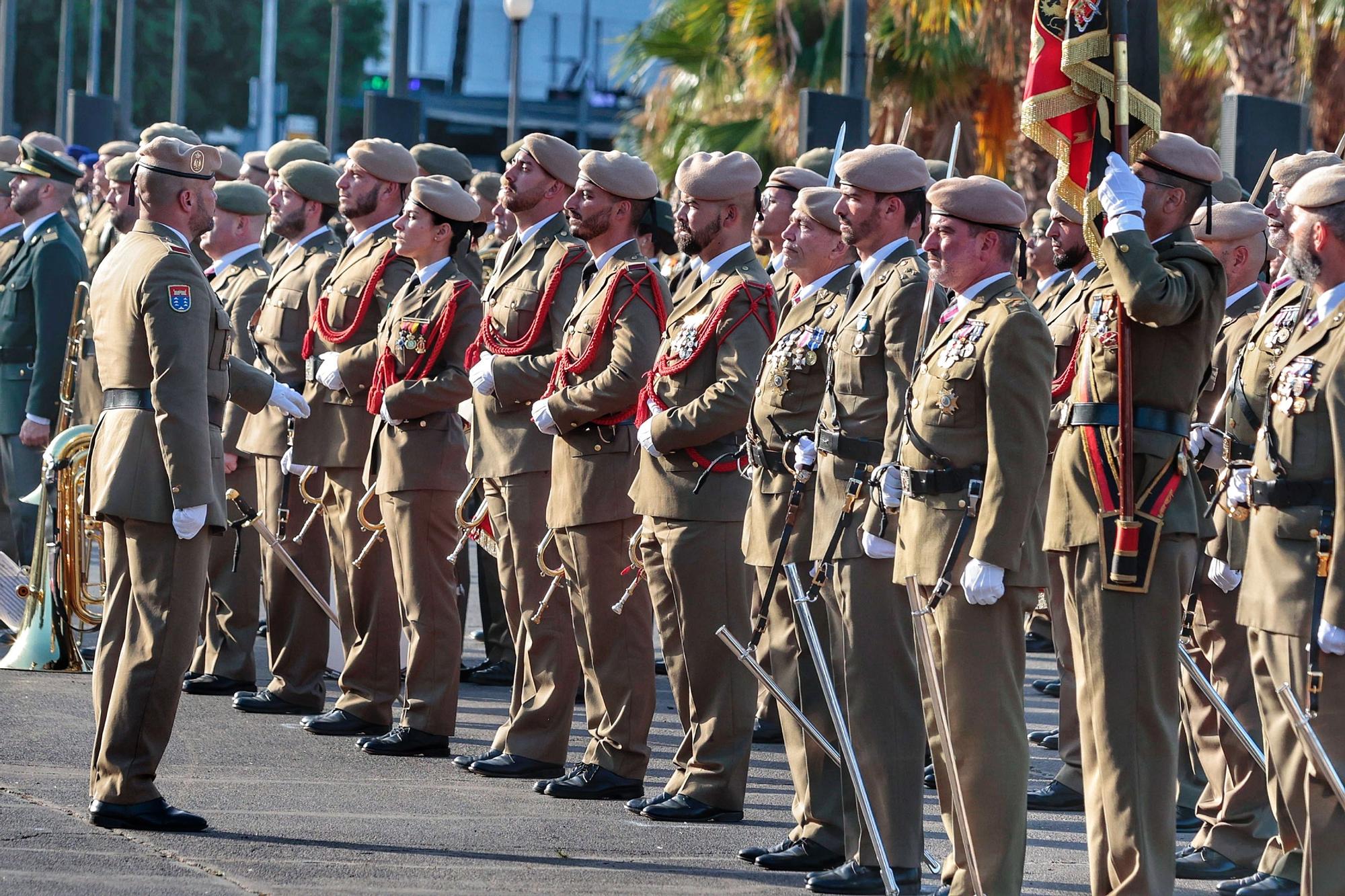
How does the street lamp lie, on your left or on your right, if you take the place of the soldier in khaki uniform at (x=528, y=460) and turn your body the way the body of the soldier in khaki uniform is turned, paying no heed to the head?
on your right

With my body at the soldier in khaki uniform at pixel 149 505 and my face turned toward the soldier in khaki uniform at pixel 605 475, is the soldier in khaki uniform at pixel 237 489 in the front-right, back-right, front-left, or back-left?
front-left

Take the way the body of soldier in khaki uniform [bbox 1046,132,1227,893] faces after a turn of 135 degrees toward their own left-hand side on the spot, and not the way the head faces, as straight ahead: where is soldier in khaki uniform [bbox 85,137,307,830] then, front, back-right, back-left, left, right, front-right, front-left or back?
back

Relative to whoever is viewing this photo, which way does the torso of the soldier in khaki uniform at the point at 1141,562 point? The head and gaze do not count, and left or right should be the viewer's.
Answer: facing the viewer and to the left of the viewer

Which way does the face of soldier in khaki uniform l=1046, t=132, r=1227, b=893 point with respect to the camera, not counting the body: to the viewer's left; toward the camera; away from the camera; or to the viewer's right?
to the viewer's left

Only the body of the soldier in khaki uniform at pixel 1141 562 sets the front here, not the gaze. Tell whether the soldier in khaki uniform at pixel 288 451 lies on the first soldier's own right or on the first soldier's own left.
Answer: on the first soldier's own right

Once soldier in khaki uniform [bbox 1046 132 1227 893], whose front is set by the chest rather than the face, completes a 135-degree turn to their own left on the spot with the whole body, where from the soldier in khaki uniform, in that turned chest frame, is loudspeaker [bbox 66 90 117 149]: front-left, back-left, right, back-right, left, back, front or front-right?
back-left

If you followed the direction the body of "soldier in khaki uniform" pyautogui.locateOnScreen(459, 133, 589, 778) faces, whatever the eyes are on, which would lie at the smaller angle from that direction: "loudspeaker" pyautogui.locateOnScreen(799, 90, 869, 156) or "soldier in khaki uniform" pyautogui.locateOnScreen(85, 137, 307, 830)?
the soldier in khaki uniform

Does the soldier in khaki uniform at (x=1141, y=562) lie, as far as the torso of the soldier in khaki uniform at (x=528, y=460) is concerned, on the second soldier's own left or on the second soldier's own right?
on the second soldier's own left

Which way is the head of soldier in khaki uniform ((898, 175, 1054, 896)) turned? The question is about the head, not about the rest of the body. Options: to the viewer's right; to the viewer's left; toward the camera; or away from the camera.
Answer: to the viewer's left

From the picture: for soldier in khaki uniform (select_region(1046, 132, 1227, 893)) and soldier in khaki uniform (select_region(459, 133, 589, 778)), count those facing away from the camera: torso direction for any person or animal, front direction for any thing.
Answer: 0

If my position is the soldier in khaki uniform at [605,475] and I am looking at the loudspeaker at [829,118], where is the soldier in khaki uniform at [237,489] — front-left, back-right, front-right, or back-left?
front-left

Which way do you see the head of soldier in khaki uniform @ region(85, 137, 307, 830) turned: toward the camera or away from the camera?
away from the camera

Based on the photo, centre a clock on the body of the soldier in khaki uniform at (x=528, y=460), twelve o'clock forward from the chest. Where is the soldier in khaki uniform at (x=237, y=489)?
the soldier in khaki uniform at (x=237, y=489) is roughly at 3 o'clock from the soldier in khaki uniform at (x=528, y=460).
